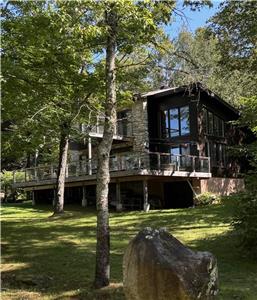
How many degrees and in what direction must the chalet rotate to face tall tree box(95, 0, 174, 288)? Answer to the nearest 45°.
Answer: approximately 45° to its left

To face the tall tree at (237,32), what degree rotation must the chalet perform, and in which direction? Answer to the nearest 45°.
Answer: approximately 135° to its left

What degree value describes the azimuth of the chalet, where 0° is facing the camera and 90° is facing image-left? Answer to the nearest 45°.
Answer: approximately 45°

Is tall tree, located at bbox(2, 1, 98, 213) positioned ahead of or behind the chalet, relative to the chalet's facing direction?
ahead

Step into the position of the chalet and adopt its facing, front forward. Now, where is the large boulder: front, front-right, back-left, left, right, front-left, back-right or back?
front-left
